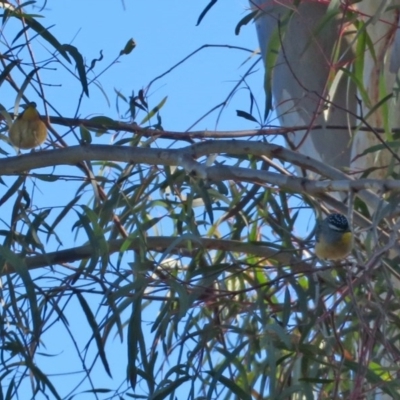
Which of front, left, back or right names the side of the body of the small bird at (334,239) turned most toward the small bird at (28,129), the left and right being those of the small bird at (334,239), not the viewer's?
right

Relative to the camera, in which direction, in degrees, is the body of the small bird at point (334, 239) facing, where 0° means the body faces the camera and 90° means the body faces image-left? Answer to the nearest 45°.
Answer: approximately 315°
